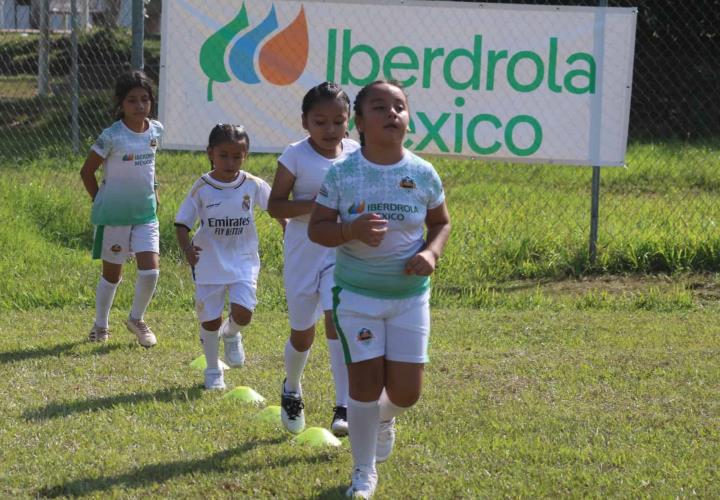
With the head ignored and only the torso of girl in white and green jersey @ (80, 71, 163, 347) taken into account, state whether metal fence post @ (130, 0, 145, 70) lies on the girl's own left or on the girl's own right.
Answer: on the girl's own left

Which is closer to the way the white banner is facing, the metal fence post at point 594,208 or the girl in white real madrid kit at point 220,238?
the girl in white real madrid kit

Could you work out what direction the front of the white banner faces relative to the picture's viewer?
facing the viewer

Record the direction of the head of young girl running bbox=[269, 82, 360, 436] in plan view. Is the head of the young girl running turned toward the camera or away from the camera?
toward the camera

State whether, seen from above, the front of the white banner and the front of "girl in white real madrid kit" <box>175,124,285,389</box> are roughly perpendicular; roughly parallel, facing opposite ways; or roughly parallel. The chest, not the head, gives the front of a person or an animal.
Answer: roughly parallel

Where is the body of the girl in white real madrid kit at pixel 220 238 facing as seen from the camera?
toward the camera

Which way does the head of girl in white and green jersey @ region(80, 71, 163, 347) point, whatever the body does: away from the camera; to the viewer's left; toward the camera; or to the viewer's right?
toward the camera

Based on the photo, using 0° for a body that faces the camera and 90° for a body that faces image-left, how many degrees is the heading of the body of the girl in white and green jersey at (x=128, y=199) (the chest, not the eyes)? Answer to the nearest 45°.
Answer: approximately 315°

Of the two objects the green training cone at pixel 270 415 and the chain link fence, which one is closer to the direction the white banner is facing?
the green training cone

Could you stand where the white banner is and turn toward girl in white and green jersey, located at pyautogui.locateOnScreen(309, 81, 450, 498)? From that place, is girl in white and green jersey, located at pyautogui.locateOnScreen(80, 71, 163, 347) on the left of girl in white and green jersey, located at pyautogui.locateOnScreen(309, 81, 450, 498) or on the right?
right

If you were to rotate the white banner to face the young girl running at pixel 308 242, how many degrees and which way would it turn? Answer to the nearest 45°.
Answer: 0° — it already faces them

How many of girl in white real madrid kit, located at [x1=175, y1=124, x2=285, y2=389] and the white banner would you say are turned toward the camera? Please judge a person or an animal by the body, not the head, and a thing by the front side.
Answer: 2

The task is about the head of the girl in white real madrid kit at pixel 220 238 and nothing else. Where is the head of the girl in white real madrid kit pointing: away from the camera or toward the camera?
toward the camera

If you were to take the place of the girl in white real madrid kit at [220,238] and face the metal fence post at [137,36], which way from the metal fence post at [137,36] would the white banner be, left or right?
right

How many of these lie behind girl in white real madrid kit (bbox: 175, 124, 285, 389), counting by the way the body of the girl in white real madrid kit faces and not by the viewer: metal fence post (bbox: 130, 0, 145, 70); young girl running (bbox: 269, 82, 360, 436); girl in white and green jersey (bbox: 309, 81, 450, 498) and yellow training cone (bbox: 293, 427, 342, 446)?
1

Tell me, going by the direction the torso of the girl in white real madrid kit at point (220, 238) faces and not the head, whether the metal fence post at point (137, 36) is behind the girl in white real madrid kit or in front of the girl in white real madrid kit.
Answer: behind

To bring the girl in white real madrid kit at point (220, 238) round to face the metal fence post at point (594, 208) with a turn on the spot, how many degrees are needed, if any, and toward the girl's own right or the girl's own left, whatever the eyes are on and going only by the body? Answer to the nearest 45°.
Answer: approximately 135° to the girl's own left
